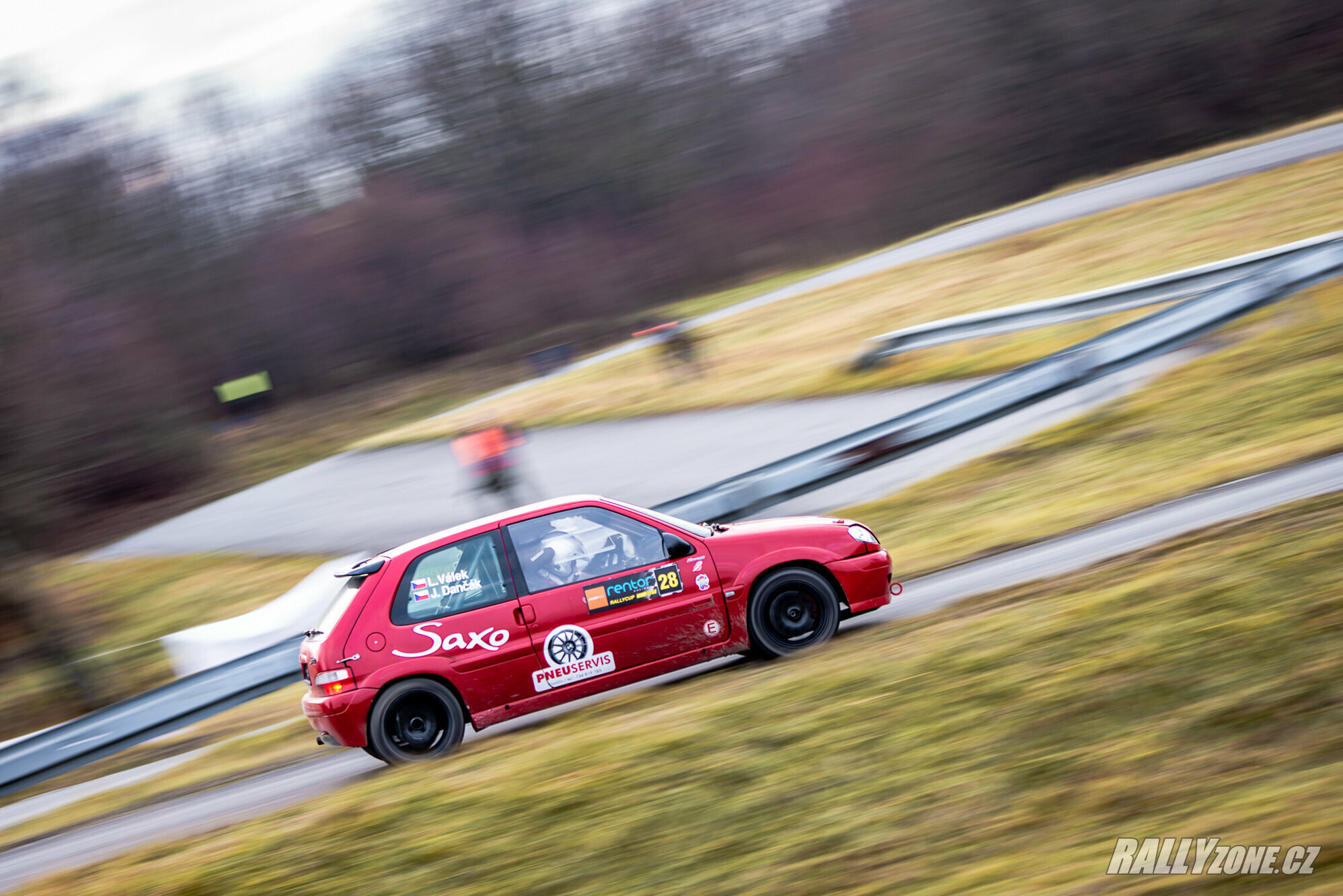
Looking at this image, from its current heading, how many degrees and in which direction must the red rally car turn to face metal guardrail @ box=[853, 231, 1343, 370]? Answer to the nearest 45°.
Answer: approximately 45° to its left

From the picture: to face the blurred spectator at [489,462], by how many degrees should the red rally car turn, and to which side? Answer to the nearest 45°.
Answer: approximately 90° to its left

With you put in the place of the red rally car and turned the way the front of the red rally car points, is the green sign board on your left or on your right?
on your left

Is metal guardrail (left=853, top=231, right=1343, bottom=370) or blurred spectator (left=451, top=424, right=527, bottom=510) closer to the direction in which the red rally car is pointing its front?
the metal guardrail

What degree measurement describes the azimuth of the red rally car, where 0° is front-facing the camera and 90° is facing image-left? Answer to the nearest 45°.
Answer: approximately 270°

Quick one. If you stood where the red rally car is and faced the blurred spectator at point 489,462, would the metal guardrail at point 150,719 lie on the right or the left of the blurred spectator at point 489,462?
left

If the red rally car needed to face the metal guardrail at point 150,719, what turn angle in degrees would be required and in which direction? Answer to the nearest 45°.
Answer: approximately 135° to its left
